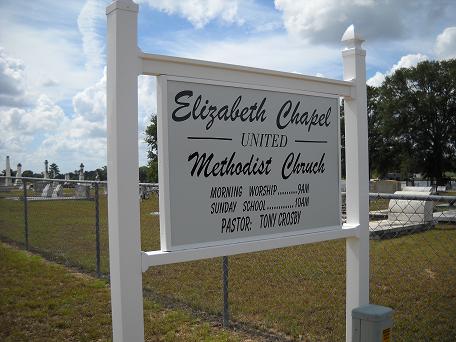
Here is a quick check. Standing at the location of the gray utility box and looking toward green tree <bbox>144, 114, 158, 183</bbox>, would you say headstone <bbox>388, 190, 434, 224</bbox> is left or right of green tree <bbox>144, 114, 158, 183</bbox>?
right

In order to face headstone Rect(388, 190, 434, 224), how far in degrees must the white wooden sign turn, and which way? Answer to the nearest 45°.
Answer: approximately 90° to its left

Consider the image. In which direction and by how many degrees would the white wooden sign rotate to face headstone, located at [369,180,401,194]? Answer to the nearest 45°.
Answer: approximately 135° to its left

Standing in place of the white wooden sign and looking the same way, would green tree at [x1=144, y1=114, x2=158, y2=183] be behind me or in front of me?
behind

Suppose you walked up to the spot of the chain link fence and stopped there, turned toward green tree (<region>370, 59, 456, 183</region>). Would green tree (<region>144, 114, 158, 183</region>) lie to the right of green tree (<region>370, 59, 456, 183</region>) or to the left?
left

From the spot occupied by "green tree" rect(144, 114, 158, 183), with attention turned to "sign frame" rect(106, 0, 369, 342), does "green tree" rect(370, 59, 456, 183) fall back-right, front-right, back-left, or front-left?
front-left

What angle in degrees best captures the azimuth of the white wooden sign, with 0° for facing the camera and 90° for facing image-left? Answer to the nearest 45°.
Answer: approximately 315°

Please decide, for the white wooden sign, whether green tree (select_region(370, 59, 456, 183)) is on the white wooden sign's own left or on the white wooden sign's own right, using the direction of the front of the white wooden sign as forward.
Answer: on the white wooden sign's own left
